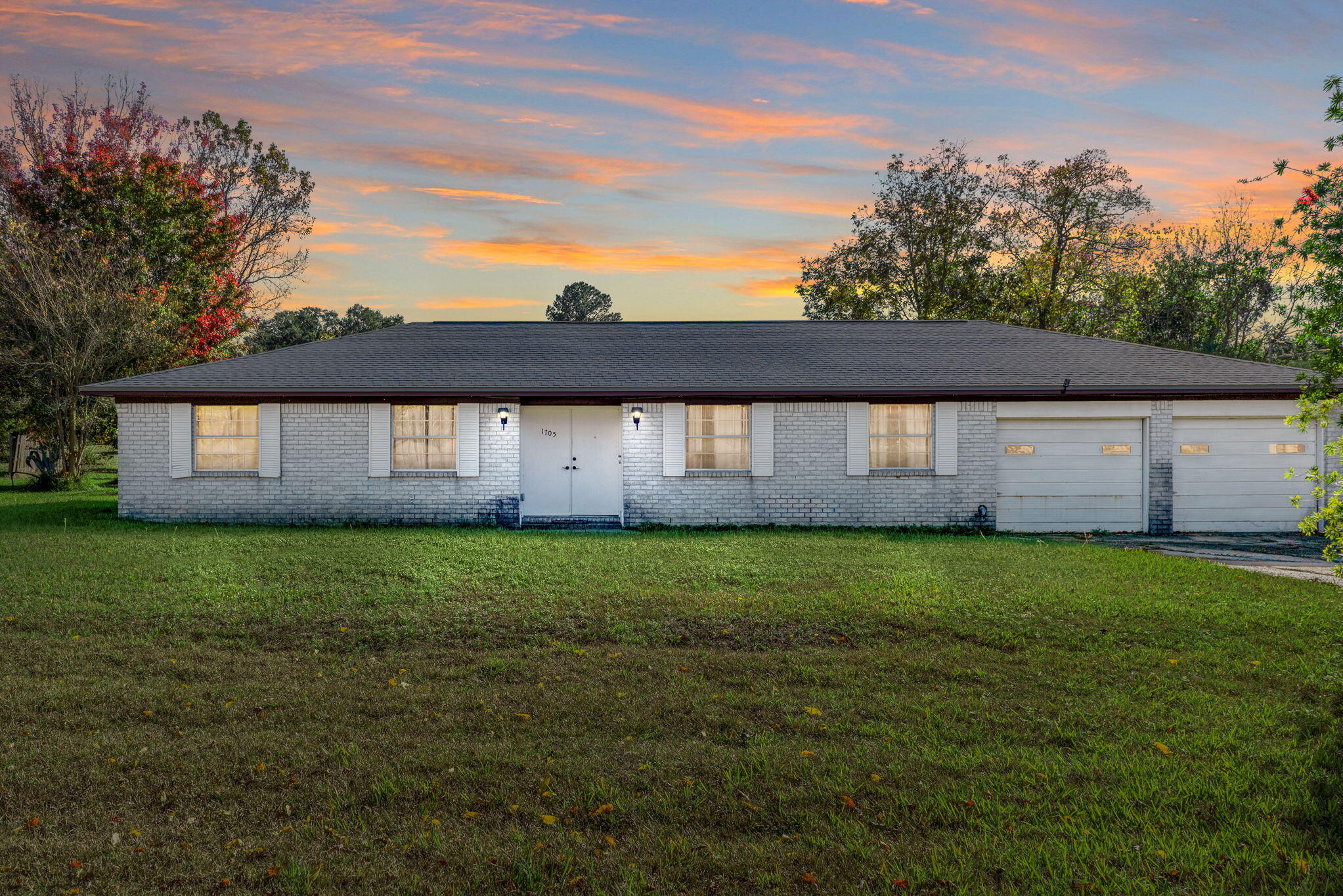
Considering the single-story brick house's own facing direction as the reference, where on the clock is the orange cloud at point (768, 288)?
The orange cloud is roughly at 6 o'clock from the single-story brick house.

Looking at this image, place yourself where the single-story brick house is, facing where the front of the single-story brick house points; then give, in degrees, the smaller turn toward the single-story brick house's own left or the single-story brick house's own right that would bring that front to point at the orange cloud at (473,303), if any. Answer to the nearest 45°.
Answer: approximately 135° to the single-story brick house's own right

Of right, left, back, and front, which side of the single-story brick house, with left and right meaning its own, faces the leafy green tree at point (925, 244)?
back

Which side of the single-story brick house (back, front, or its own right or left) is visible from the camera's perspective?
front

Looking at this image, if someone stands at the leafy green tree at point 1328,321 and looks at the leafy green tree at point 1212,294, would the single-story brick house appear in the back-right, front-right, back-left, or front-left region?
front-left
